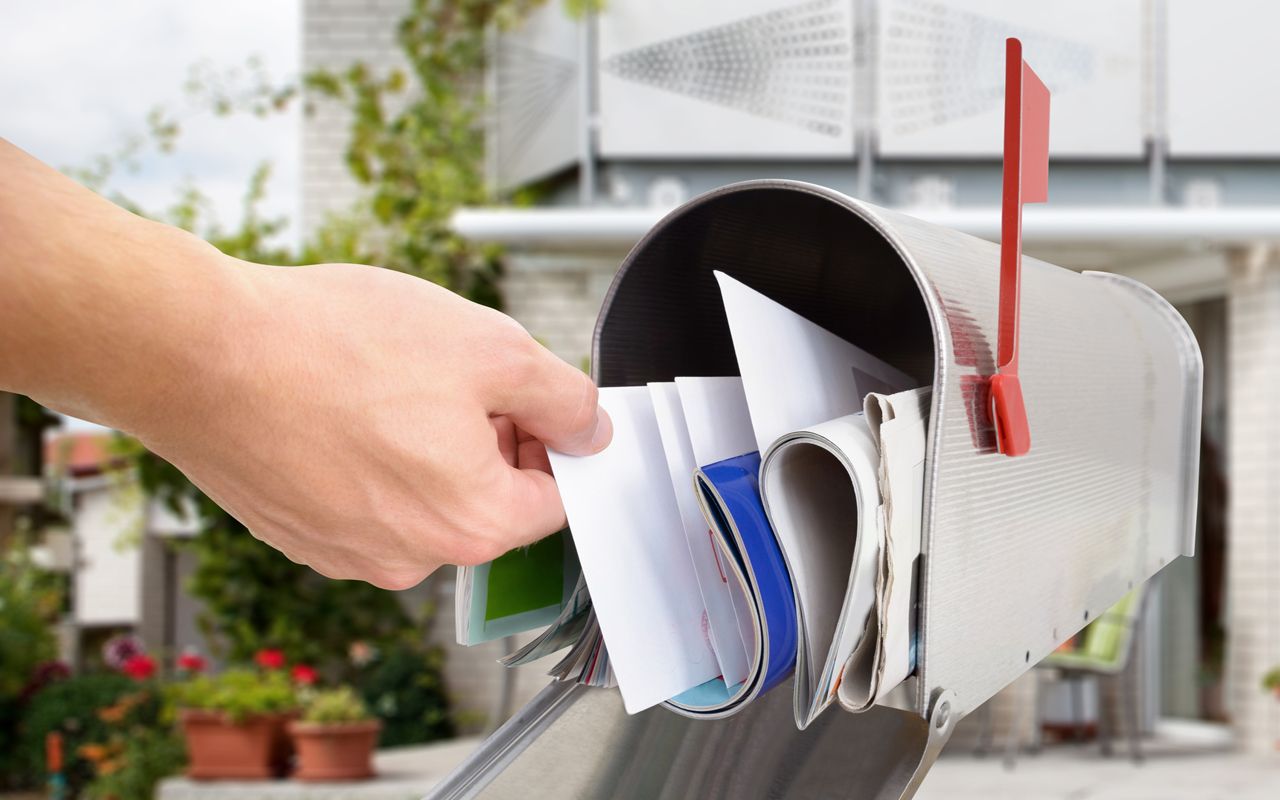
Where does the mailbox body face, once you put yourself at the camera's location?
facing the viewer and to the left of the viewer

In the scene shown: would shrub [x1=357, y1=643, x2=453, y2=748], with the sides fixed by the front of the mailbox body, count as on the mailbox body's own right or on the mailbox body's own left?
on the mailbox body's own right

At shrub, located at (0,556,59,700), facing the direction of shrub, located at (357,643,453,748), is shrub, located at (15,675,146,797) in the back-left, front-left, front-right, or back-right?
front-right

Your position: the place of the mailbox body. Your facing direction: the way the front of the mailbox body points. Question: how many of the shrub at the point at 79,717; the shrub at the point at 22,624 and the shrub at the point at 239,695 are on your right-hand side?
3

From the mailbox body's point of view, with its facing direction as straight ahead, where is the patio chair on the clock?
The patio chair is roughly at 5 o'clock from the mailbox body.

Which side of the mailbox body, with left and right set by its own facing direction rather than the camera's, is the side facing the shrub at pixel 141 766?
right

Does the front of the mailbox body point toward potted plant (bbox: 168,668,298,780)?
no

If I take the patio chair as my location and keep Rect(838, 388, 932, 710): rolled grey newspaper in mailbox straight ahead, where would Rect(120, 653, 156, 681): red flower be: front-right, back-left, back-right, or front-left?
front-right

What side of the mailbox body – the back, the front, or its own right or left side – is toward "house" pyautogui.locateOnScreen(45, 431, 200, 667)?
right

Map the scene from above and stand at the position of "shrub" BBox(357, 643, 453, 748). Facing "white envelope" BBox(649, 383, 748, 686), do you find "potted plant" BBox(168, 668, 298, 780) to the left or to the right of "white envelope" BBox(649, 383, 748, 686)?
right

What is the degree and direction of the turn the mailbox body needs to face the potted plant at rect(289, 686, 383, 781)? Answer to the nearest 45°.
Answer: approximately 90° to its right
